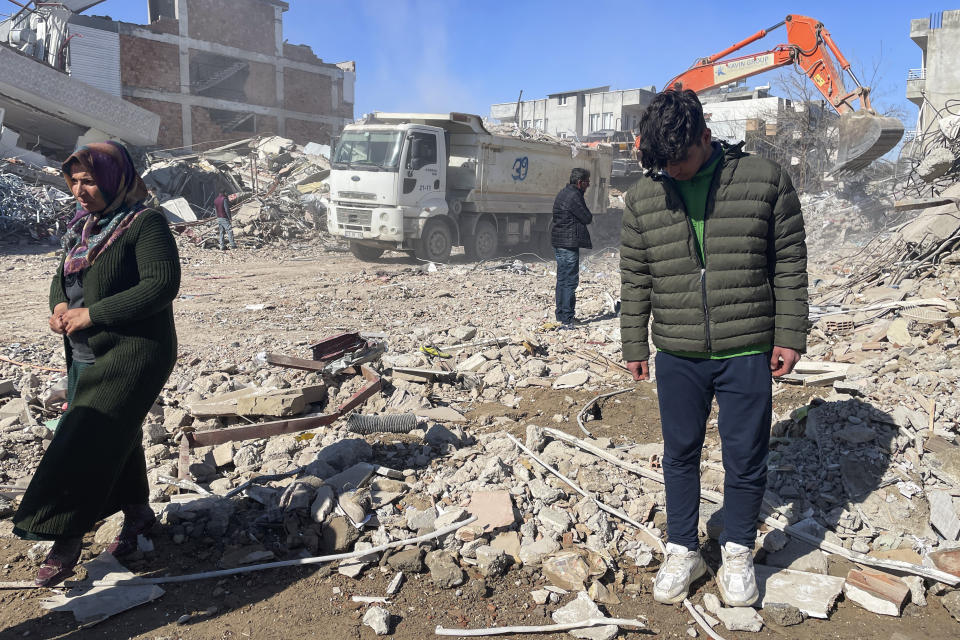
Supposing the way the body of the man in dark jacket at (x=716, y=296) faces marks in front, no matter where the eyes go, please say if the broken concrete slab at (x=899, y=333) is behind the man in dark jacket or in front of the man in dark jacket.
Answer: behind

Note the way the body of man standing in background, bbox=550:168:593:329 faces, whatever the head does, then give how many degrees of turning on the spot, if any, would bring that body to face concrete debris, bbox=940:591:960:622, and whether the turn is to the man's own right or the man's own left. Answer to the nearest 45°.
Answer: approximately 90° to the man's own right

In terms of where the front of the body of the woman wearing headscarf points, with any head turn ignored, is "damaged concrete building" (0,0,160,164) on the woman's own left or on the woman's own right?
on the woman's own right

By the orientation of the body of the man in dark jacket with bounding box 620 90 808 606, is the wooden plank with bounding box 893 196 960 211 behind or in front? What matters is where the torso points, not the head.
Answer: behind

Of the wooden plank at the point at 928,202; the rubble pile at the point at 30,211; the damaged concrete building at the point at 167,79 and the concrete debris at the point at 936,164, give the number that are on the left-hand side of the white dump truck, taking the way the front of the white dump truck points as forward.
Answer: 2
